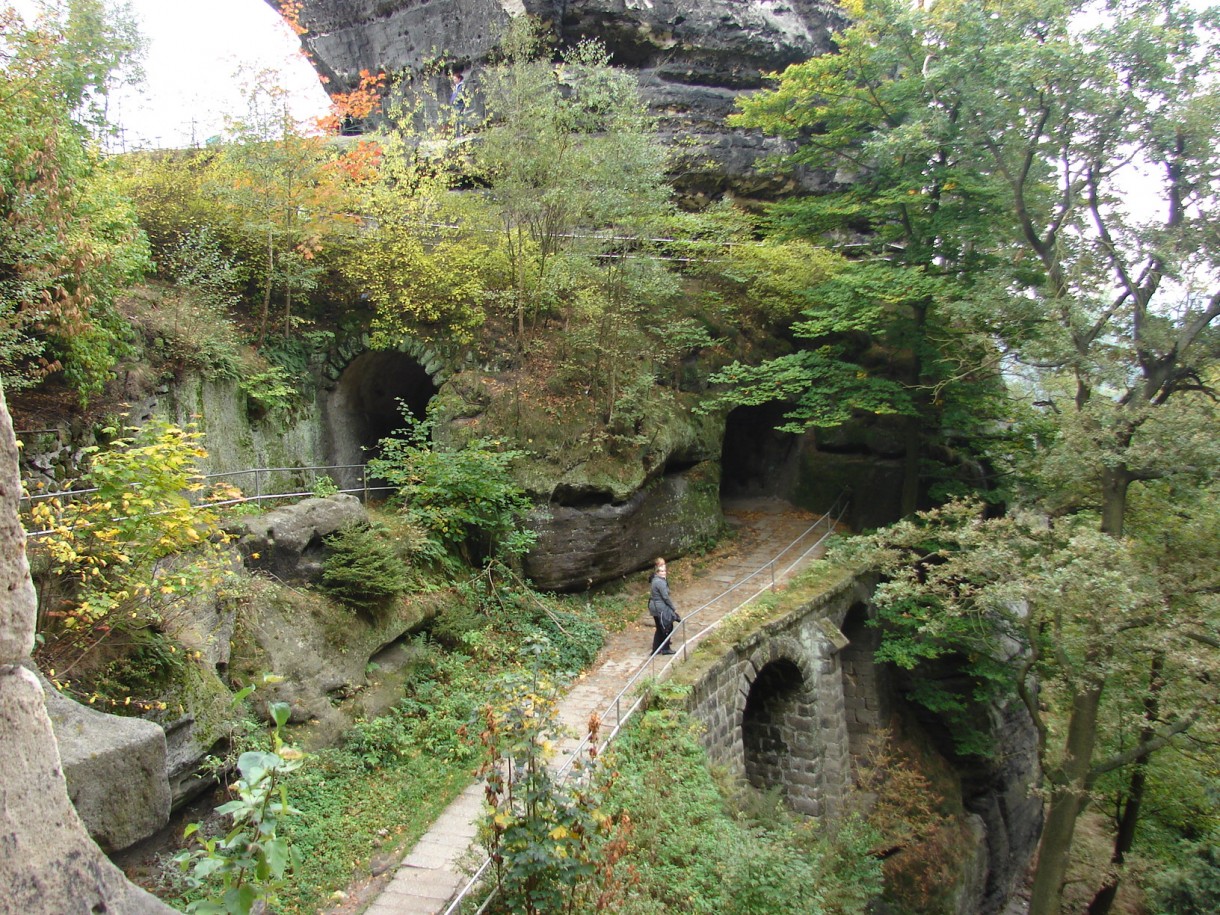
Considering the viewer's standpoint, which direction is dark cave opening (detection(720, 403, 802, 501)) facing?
facing the viewer

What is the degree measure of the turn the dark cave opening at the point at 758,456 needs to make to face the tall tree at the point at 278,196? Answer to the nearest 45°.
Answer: approximately 45° to its right

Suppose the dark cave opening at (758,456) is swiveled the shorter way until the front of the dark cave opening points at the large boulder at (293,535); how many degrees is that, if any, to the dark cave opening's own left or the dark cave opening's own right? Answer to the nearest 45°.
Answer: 0° — it already faces it

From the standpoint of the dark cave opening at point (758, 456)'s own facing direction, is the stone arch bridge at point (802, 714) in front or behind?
in front

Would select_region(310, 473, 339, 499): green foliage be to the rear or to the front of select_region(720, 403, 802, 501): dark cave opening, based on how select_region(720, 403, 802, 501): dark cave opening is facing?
to the front

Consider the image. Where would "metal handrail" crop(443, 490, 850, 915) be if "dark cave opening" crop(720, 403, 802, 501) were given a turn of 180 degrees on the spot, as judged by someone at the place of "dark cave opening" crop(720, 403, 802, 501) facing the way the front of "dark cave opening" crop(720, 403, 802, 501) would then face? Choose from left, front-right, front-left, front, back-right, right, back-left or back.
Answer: back

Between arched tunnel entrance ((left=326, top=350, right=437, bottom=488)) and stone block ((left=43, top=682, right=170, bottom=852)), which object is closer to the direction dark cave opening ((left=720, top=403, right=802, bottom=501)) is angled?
the stone block
